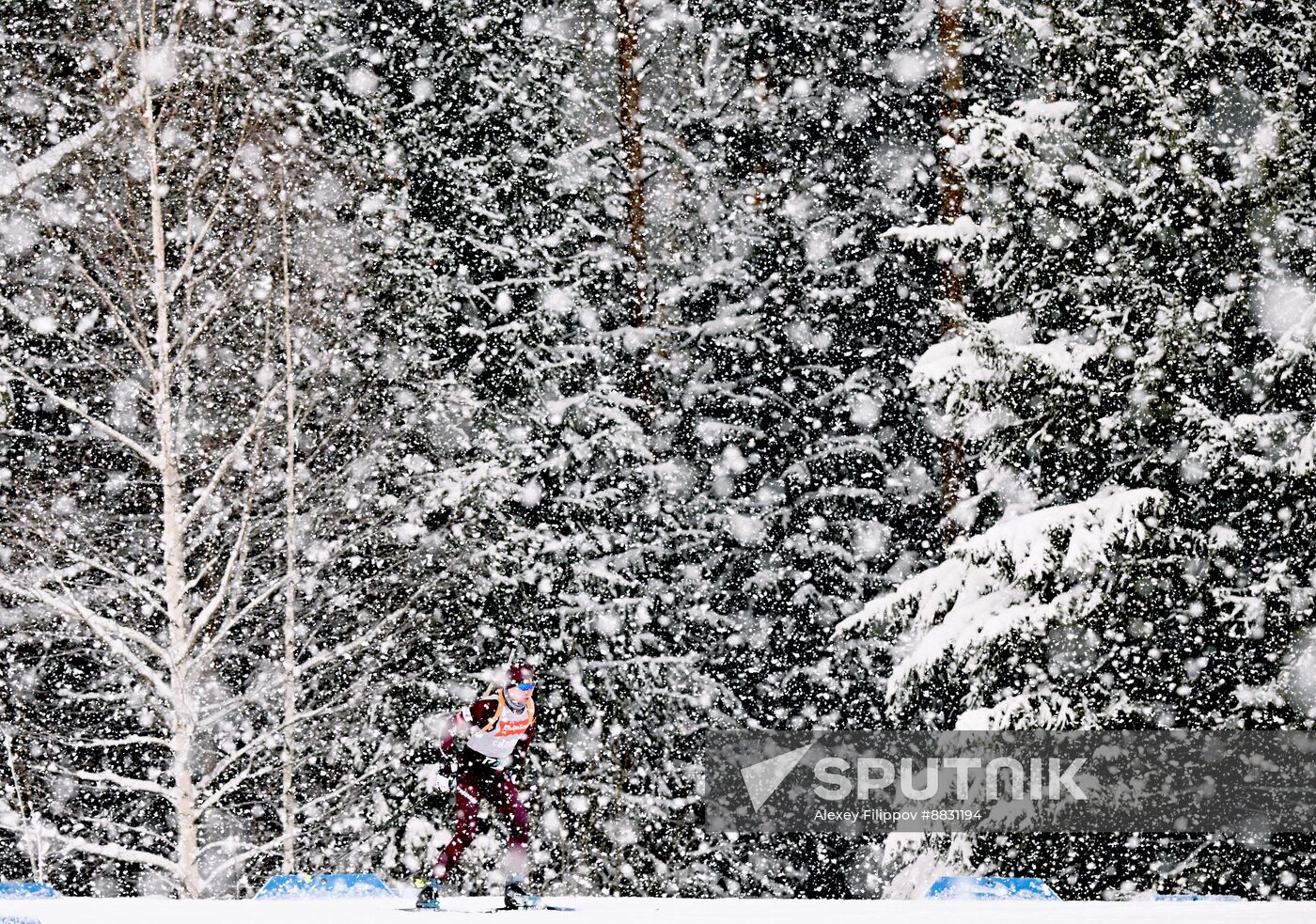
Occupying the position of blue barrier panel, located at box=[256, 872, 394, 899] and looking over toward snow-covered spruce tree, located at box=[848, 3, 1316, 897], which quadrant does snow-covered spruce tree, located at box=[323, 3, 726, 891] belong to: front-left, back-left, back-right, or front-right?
front-left

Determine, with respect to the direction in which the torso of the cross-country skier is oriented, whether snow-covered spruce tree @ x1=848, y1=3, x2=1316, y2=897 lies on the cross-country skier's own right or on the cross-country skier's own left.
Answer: on the cross-country skier's own left

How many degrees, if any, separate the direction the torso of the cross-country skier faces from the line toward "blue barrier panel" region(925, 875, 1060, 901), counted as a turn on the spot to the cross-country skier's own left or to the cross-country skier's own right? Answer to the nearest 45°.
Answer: approximately 45° to the cross-country skier's own left

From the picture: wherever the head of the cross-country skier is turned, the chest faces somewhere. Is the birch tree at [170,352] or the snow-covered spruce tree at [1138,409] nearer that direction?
the snow-covered spruce tree

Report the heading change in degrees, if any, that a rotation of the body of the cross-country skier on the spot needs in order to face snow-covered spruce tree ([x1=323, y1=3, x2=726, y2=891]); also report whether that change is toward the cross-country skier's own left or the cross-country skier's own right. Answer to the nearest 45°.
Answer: approximately 135° to the cross-country skier's own left

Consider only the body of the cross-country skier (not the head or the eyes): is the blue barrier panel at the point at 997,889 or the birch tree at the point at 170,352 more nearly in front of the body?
the blue barrier panel

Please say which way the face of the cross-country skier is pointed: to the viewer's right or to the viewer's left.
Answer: to the viewer's right

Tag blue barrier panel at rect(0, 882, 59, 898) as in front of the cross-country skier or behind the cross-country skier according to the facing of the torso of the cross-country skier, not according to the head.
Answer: behind

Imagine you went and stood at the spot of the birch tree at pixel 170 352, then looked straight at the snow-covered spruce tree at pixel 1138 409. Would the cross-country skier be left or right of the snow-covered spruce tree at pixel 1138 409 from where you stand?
right

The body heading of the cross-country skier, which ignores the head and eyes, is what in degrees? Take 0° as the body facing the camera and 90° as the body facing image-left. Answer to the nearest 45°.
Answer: approximately 315°

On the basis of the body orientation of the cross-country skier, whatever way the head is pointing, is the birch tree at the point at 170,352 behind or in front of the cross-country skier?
behind

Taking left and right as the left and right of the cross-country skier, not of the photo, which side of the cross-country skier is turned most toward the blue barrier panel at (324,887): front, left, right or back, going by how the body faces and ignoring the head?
back
